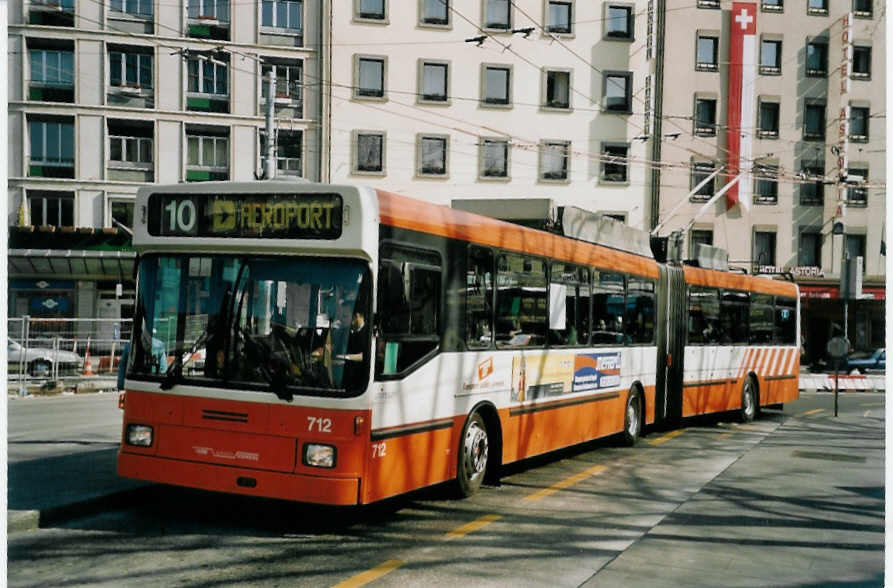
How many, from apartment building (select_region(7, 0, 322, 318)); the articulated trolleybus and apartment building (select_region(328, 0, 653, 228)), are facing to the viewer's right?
0

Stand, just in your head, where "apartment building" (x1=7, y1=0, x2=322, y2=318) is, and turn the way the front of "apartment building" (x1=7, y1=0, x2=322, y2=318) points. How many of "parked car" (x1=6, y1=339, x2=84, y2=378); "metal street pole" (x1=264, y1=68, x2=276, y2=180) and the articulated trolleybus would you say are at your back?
0

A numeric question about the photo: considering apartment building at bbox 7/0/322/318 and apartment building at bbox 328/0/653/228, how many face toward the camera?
2

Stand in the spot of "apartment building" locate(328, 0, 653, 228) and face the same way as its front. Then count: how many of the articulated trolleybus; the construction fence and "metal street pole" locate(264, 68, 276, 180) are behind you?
0

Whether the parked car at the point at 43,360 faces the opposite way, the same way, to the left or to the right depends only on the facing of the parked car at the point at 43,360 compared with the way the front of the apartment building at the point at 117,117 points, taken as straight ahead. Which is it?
to the left

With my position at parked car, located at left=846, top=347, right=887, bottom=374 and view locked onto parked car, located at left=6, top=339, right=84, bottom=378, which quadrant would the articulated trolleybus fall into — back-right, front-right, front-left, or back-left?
front-left

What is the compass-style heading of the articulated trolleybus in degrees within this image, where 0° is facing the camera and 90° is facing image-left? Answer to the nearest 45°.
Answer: approximately 45°

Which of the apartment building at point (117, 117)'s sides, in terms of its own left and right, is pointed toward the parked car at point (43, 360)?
front

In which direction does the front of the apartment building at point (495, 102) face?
toward the camera

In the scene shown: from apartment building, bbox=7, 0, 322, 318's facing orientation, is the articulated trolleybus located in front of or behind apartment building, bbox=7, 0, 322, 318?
in front

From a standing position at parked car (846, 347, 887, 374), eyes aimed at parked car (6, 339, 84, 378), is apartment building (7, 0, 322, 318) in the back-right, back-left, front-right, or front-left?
front-right

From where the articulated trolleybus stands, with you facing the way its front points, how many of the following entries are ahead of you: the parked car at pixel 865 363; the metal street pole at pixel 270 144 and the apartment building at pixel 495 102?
0

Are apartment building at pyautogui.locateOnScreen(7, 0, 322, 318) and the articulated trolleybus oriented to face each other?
no

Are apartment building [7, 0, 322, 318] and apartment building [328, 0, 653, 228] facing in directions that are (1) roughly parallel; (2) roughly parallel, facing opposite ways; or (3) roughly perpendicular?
roughly parallel

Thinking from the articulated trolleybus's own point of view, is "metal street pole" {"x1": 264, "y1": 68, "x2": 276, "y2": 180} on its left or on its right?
on its right

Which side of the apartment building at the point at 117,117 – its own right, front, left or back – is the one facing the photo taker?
front
